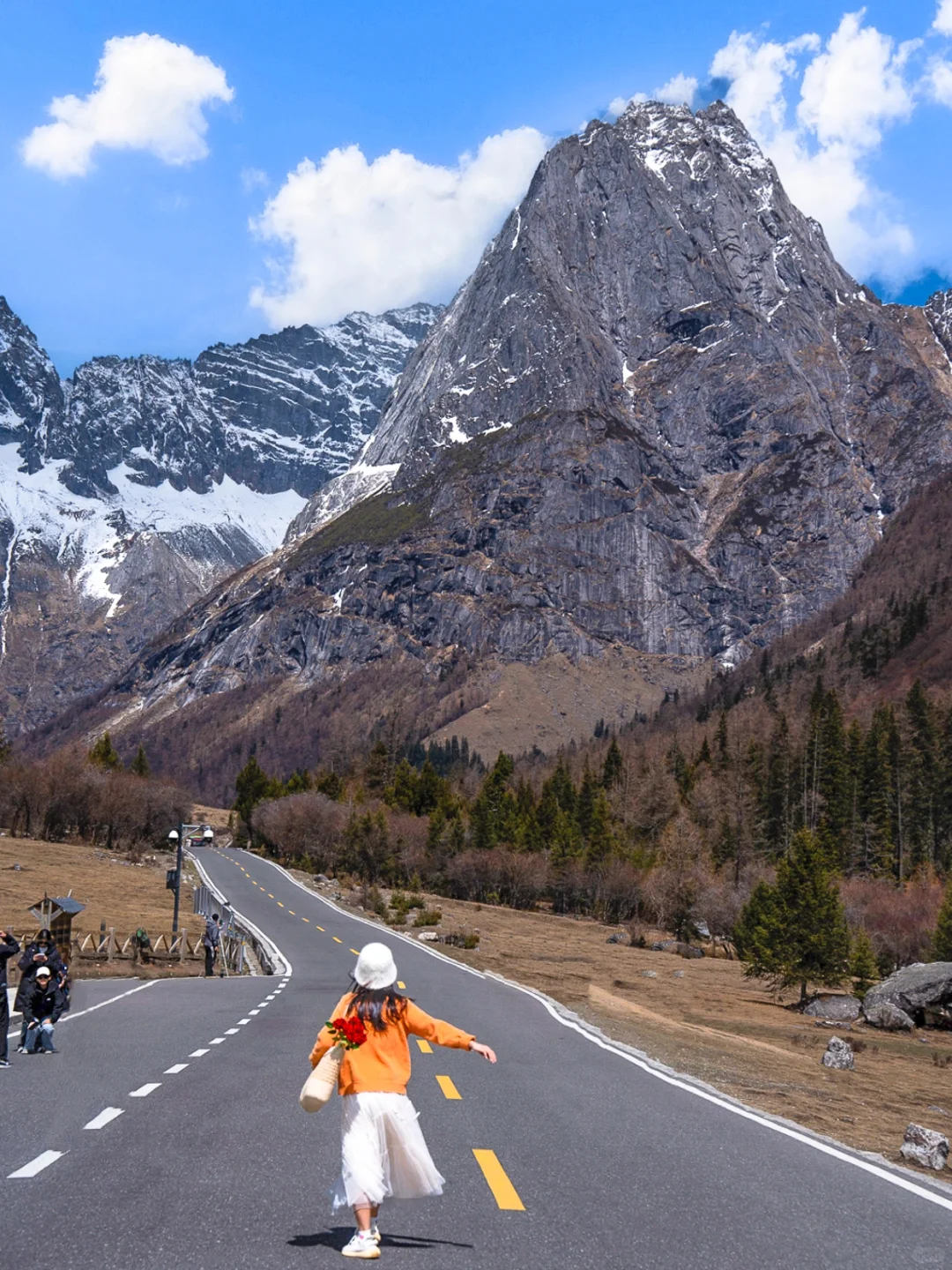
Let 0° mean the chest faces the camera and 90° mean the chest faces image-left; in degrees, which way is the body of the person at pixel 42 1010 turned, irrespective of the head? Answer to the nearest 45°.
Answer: approximately 0°

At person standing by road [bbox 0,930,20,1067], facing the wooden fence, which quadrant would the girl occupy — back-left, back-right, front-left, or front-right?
back-right

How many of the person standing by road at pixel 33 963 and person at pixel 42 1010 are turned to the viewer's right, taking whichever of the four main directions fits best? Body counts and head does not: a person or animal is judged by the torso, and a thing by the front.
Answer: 0

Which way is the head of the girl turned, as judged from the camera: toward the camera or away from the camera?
away from the camera

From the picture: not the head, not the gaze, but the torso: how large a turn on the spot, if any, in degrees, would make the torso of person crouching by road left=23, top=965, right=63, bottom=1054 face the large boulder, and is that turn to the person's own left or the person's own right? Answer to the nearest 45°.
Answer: approximately 135° to the person's own left

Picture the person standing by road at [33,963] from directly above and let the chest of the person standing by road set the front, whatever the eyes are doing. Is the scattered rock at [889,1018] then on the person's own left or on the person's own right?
on the person's own left

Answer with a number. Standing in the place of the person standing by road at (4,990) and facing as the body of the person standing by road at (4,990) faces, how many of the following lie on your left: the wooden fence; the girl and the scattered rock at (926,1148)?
1

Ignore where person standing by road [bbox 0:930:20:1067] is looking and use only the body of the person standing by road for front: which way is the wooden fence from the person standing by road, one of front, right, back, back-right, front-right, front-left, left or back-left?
left

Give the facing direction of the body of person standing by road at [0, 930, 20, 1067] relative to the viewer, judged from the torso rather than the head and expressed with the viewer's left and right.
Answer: facing to the right of the viewer

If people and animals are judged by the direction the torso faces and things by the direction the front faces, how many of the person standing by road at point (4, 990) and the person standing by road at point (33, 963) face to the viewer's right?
1
